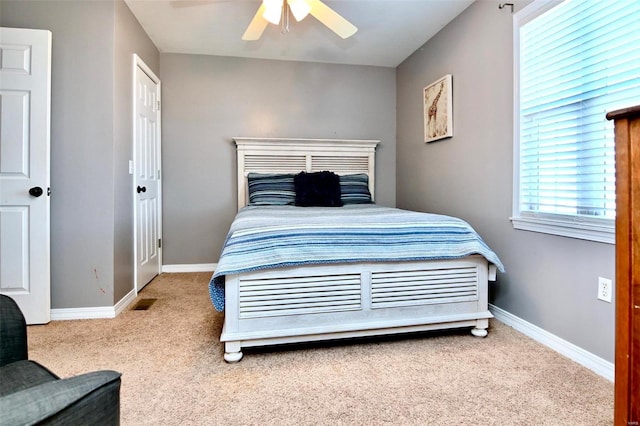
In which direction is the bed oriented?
toward the camera

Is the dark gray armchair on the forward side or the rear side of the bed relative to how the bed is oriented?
on the forward side

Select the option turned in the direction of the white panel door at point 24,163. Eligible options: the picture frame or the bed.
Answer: the picture frame

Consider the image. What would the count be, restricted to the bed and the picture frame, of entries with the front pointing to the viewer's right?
0

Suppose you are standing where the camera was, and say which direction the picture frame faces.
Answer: facing the viewer and to the left of the viewer

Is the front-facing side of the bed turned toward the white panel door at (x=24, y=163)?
no

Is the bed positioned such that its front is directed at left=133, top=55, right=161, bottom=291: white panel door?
no

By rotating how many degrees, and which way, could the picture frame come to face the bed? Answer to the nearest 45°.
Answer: approximately 45° to its left
